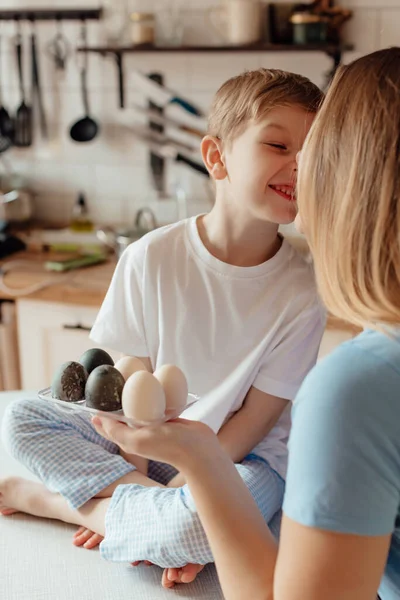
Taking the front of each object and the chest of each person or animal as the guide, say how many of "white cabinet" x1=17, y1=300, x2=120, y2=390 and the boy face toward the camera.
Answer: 2

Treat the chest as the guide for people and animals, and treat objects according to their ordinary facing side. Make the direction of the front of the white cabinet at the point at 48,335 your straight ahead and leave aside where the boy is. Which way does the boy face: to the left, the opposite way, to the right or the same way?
the same way

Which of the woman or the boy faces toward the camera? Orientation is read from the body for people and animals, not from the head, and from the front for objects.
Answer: the boy

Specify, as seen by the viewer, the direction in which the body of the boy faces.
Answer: toward the camera

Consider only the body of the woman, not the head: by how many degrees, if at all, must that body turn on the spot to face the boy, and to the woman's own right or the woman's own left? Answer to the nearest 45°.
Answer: approximately 45° to the woman's own right

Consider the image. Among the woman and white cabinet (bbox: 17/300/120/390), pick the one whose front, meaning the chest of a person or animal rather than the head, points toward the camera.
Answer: the white cabinet

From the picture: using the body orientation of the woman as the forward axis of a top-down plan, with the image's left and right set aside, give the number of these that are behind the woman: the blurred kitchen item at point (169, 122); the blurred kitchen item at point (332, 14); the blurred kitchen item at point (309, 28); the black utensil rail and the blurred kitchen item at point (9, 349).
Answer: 0

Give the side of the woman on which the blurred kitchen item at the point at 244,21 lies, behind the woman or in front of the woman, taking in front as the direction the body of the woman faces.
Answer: in front

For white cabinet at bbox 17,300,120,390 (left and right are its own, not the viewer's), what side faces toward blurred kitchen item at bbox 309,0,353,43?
left

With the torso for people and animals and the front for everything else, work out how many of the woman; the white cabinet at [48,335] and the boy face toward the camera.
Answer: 2

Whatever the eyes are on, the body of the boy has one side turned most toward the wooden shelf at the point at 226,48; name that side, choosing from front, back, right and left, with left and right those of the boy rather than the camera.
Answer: back

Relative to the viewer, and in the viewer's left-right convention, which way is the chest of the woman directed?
facing away from the viewer and to the left of the viewer

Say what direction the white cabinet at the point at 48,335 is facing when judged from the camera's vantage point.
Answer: facing the viewer

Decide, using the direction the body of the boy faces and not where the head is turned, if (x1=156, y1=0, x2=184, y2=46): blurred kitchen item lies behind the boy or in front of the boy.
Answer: behind

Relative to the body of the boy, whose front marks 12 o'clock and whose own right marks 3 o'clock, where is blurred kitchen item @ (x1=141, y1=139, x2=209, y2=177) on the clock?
The blurred kitchen item is roughly at 6 o'clock from the boy.

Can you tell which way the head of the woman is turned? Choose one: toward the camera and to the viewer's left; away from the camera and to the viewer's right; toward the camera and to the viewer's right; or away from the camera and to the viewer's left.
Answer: away from the camera and to the viewer's left

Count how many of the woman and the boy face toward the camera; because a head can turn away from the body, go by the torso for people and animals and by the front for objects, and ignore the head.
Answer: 1
